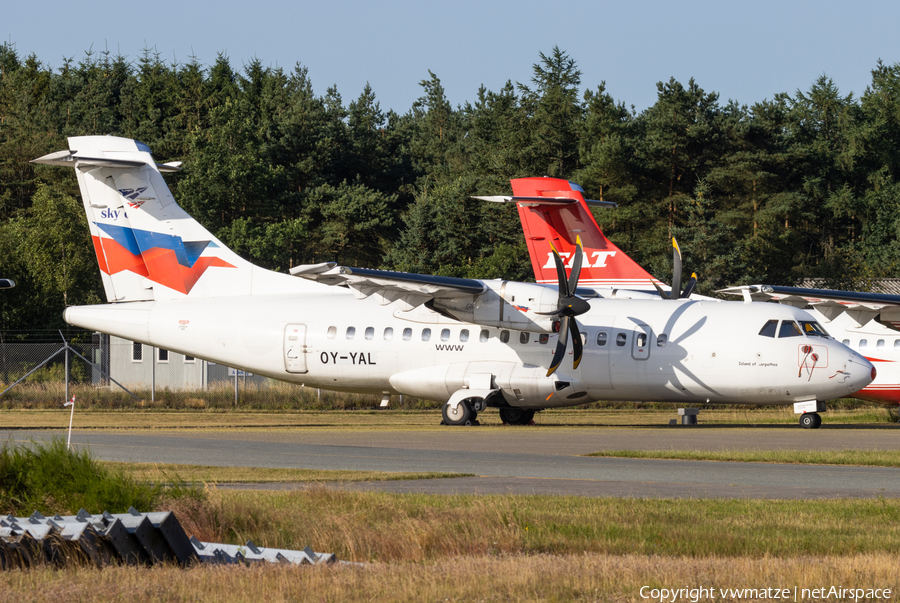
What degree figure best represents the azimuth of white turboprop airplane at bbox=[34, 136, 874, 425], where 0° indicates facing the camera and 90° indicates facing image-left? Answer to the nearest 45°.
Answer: approximately 270°

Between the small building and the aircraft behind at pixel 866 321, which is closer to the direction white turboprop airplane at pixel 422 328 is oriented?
the aircraft behind

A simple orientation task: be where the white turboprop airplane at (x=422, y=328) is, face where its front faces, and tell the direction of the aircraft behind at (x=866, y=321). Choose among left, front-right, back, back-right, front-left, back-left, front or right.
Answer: front

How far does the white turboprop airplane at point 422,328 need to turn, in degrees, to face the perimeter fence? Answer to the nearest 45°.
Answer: approximately 135° to its left

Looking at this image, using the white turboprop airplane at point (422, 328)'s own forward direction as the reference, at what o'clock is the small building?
The small building is roughly at 8 o'clock from the white turboprop airplane.

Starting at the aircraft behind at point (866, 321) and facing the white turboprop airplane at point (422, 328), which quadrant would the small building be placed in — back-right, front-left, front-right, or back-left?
front-right
